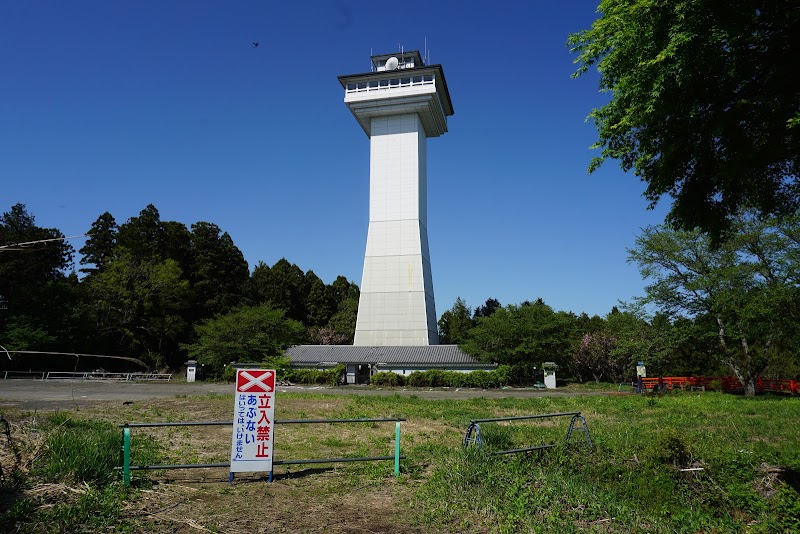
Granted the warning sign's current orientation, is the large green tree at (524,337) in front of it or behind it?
behind

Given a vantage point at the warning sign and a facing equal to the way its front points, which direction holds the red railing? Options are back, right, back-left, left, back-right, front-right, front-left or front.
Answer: back-left

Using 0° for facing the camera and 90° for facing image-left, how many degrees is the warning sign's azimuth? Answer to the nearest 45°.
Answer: approximately 0°

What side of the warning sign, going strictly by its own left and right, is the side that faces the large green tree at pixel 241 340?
back

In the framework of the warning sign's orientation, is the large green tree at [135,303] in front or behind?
behind

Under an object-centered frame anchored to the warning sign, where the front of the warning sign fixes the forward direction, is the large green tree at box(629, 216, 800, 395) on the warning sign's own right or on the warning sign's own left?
on the warning sign's own left

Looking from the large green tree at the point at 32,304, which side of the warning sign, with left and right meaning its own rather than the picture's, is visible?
back
